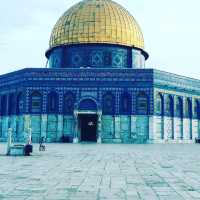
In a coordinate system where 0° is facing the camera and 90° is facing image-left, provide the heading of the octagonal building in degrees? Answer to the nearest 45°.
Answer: approximately 0°
